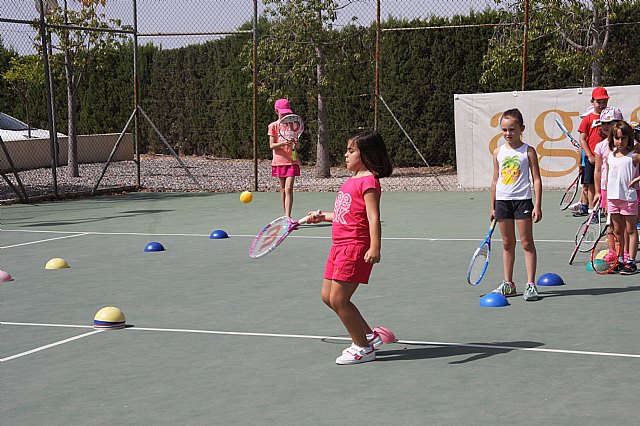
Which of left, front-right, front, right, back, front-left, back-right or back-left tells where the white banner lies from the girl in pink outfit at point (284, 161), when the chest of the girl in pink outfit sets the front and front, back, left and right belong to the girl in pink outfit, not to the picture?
left

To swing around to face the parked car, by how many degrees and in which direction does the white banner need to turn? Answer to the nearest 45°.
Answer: approximately 90° to its right

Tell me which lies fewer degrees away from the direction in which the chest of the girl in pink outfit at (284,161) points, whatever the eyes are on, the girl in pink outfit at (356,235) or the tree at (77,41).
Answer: the girl in pink outfit

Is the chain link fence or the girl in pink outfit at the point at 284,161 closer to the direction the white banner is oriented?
the girl in pink outfit

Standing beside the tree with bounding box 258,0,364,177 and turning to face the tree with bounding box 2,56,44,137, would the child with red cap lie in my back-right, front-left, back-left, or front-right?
back-left

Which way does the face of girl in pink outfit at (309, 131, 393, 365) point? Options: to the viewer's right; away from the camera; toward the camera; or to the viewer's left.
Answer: to the viewer's left

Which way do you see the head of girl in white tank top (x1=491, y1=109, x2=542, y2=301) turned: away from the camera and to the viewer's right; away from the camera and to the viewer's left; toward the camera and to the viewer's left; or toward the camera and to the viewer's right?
toward the camera and to the viewer's left

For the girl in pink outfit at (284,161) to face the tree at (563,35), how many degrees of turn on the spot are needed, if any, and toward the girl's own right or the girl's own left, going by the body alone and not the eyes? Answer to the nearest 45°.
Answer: approximately 90° to the girl's own left

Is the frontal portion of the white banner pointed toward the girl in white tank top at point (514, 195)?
yes
